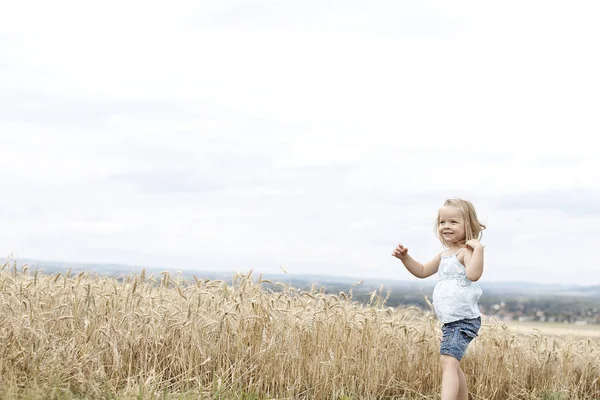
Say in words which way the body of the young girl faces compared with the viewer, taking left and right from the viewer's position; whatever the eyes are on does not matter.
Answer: facing the viewer and to the left of the viewer
